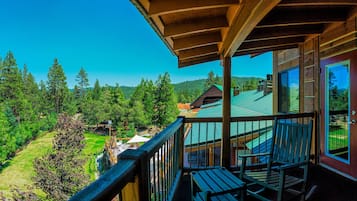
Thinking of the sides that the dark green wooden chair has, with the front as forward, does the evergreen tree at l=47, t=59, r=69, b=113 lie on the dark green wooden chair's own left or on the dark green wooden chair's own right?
on the dark green wooden chair's own right

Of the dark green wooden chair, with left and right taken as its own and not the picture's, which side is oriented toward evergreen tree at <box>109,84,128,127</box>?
right

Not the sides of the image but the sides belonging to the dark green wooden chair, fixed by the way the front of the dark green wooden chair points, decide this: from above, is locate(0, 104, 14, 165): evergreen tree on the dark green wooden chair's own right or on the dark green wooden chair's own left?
on the dark green wooden chair's own right

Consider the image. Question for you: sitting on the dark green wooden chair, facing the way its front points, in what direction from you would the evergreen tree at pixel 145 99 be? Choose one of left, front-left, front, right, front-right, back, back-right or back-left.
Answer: right

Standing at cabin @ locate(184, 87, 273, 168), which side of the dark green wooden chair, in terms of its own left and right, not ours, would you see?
right

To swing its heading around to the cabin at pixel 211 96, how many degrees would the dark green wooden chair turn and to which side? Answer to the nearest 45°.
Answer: approximately 135° to its right

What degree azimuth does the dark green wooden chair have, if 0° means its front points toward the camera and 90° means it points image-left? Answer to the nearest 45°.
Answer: approximately 45°

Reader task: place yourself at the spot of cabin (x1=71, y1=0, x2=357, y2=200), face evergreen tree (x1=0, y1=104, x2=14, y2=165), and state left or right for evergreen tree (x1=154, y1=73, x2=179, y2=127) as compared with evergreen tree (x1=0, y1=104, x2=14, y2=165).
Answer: right
